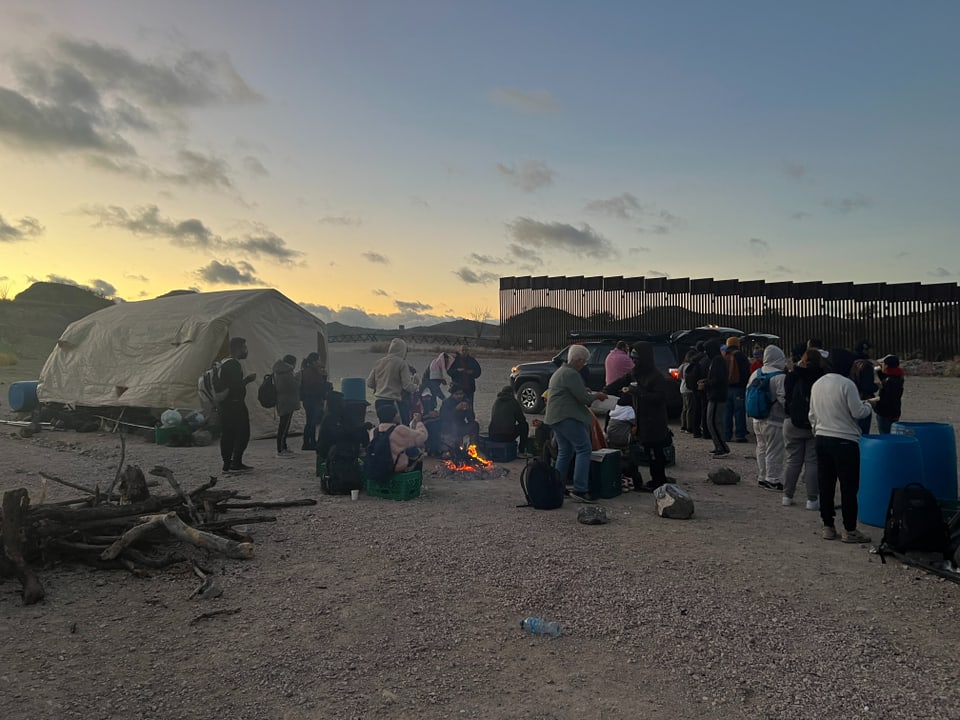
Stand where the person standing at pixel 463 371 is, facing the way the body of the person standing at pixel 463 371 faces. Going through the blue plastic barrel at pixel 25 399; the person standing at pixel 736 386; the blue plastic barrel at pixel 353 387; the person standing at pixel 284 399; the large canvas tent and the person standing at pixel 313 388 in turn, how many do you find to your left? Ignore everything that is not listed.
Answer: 1

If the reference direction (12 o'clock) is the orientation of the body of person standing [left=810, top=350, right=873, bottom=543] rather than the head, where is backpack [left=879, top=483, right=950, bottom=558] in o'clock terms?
The backpack is roughly at 3 o'clock from the person standing.

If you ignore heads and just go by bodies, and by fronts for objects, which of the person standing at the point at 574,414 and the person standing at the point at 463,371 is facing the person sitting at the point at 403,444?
the person standing at the point at 463,371

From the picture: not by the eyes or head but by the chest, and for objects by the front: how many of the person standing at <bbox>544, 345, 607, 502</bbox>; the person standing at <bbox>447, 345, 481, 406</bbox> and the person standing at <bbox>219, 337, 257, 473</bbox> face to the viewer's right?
2

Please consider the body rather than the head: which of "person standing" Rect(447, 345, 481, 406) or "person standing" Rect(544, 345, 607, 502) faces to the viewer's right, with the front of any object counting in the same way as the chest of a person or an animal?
"person standing" Rect(544, 345, 607, 502)

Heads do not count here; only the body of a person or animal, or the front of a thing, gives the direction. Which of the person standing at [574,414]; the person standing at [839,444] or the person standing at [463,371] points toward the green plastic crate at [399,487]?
the person standing at [463,371]

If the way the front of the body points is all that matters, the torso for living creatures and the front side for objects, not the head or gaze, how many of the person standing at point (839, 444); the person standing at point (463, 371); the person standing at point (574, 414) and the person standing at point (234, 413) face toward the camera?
1

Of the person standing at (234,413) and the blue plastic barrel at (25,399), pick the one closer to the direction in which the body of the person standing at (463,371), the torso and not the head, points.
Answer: the person standing

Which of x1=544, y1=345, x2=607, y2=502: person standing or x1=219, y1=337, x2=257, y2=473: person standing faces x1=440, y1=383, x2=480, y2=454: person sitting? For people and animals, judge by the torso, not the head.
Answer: x1=219, y1=337, x2=257, y2=473: person standing

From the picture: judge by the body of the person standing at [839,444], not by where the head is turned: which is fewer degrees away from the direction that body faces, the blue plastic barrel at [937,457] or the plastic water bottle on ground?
the blue plastic barrel

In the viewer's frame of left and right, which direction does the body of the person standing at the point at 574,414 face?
facing to the right of the viewer

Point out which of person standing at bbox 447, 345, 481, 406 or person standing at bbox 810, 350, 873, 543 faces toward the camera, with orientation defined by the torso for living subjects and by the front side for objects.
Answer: person standing at bbox 447, 345, 481, 406

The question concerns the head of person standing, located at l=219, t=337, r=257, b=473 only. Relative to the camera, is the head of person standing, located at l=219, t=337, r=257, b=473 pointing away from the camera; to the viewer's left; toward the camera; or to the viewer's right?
to the viewer's right

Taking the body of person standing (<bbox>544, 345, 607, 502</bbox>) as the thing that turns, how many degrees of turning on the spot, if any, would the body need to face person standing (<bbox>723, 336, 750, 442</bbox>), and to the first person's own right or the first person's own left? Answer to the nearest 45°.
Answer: approximately 45° to the first person's own left

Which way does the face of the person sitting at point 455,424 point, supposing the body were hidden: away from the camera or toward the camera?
toward the camera

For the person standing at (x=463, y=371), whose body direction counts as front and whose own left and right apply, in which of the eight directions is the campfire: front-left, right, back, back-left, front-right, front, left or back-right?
front

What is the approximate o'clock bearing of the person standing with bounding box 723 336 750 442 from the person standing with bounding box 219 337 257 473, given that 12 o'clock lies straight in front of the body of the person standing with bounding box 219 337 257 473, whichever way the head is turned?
the person standing with bounding box 723 336 750 442 is roughly at 12 o'clock from the person standing with bounding box 219 337 257 473.

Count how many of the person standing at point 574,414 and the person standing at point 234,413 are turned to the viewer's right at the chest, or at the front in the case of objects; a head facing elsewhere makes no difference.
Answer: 2

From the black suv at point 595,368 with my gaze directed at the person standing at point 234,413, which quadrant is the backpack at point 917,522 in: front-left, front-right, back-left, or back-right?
front-left

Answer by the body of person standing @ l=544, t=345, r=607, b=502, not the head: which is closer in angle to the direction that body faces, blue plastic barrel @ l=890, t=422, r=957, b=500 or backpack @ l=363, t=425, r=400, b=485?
the blue plastic barrel
